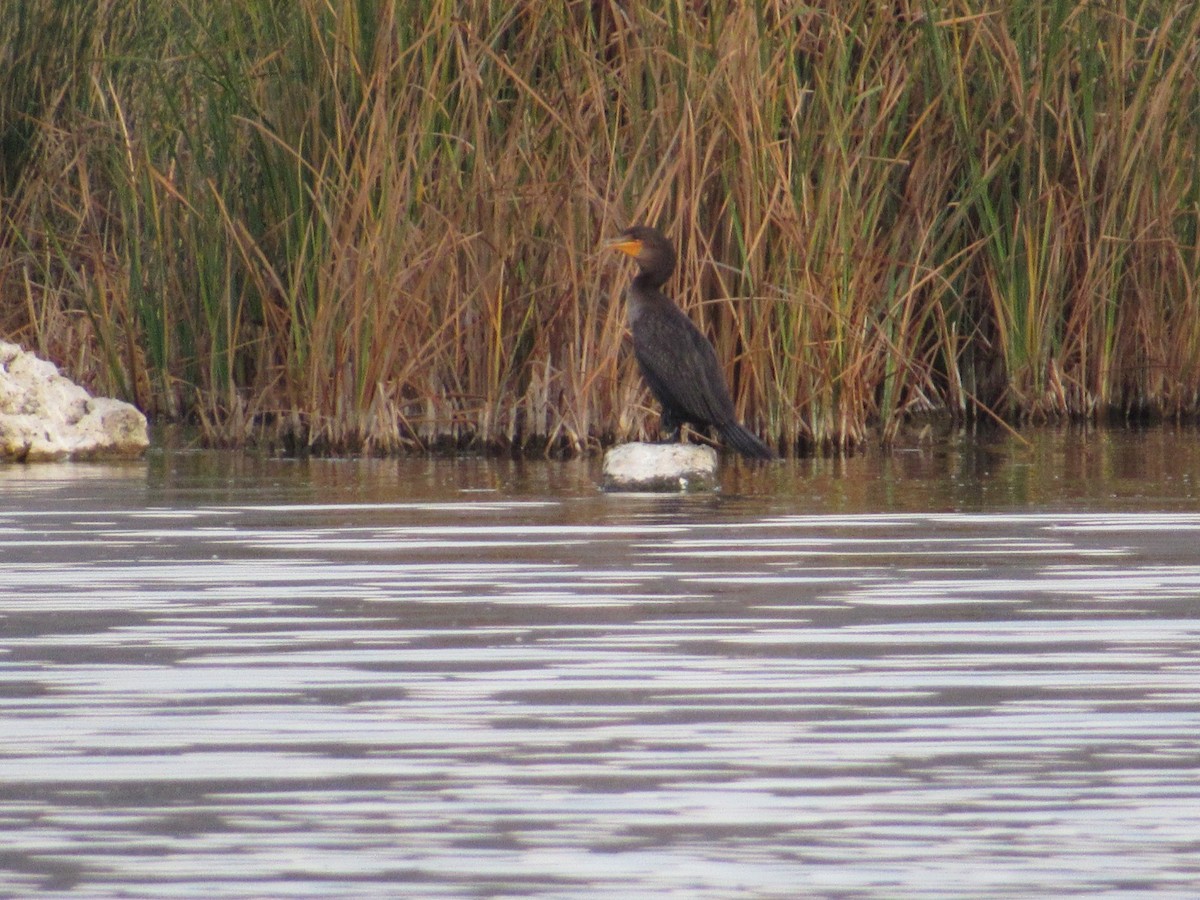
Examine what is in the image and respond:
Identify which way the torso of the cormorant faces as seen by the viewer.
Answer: to the viewer's left

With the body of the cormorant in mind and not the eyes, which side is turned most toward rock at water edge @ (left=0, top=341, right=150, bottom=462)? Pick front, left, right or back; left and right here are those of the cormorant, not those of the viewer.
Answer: front
